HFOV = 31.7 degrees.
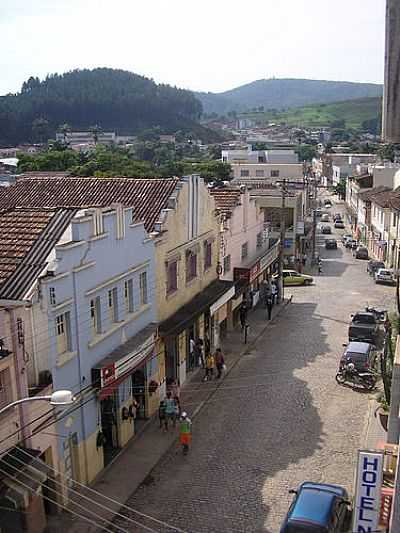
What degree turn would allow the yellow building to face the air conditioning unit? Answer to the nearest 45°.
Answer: approximately 45° to its right

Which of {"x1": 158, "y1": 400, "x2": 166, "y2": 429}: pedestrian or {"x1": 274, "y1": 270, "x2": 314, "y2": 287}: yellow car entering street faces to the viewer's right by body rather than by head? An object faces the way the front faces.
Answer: the yellow car entering street

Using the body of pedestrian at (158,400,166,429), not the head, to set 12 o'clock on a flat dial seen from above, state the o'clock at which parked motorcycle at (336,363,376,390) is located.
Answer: The parked motorcycle is roughly at 2 o'clock from the pedestrian.

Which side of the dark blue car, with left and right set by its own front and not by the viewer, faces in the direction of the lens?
back

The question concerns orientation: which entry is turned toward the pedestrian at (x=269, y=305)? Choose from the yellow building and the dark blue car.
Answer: the dark blue car

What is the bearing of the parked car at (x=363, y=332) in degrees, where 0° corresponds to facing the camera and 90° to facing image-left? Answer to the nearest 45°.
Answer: approximately 180°

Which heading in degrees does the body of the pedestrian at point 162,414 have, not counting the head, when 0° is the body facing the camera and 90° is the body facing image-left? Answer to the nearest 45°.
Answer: approximately 180°

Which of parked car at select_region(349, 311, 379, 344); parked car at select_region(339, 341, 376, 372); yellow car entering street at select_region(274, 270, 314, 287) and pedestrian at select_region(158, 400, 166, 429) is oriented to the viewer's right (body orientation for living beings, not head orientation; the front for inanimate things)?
yellow car entering street at select_region(274, 270, 314, 287)

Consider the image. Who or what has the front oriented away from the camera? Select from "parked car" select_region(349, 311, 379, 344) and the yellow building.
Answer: the parked car

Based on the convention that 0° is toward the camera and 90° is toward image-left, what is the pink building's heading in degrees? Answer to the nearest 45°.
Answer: approximately 315°

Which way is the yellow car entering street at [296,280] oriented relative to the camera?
to the viewer's right
